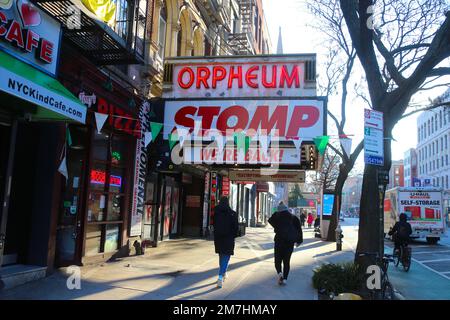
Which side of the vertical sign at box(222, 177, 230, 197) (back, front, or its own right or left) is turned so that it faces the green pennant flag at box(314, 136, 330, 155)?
front

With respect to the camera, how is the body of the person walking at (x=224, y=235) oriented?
away from the camera

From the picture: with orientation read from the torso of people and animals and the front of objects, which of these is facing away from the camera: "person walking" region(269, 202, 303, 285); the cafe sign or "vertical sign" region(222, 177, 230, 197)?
the person walking

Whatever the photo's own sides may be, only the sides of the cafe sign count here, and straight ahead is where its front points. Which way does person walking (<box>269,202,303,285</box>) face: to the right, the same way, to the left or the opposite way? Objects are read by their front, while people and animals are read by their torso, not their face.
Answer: to the left

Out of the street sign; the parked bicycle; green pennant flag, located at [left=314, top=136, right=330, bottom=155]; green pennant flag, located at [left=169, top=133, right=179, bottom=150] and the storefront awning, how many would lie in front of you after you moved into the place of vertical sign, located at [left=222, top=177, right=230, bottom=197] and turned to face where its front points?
5

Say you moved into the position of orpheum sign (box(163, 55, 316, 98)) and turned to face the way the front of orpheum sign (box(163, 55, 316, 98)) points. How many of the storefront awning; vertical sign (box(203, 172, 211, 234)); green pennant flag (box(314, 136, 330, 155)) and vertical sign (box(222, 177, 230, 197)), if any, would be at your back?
2

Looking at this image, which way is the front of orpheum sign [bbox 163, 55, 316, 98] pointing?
toward the camera

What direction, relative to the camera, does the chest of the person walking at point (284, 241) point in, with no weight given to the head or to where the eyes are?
away from the camera

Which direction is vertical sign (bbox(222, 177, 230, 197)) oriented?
toward the camera

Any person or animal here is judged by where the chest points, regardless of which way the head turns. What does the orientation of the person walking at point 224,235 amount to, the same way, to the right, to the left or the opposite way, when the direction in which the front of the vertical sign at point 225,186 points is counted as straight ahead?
the opposite way

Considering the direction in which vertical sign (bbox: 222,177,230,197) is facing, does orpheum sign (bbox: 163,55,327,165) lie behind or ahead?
ahead

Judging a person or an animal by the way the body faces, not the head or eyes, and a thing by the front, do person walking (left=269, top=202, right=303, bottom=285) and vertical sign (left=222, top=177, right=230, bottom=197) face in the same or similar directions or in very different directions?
very different directions

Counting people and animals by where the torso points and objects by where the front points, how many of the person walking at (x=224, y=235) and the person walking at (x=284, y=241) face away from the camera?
2

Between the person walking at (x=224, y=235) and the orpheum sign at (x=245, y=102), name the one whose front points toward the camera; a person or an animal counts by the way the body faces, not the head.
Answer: the orpheum sign

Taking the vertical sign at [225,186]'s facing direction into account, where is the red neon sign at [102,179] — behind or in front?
in front
